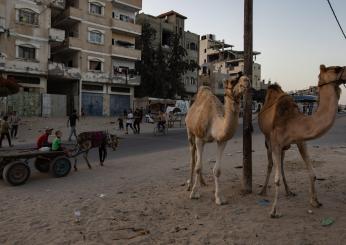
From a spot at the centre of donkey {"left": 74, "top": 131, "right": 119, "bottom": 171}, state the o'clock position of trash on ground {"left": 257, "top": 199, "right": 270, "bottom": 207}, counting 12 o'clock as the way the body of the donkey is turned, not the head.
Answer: The trash on ground is roughly at 2 o'clock from the donkey.

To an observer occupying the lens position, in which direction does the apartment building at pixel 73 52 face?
facing the viewer and to the right of the viewer

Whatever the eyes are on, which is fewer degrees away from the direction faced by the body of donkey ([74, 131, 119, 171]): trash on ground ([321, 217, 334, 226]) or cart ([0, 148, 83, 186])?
the trash on ground

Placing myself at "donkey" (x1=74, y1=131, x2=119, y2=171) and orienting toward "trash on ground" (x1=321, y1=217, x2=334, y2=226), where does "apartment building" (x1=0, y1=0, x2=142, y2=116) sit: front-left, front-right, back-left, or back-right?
back-left

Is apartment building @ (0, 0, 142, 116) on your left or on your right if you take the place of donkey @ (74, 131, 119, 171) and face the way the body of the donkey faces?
on your left

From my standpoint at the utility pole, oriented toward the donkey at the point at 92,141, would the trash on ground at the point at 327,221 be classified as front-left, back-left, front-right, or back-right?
back-left

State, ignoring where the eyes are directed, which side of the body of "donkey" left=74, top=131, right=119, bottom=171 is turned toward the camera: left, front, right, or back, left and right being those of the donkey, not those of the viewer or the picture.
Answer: right

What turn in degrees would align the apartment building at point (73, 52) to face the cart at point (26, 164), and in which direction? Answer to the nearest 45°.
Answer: approximately 45° to its right

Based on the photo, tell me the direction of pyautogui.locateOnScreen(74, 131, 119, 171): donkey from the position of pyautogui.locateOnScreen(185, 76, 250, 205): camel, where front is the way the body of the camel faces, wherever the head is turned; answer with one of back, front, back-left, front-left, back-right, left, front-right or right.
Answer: back

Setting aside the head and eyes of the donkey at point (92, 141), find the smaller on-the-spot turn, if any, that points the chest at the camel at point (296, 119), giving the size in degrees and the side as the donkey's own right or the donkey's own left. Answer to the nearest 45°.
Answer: approximately 45° to the donkey's own right

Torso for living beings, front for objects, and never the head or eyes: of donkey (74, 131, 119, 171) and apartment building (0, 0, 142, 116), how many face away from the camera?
0
